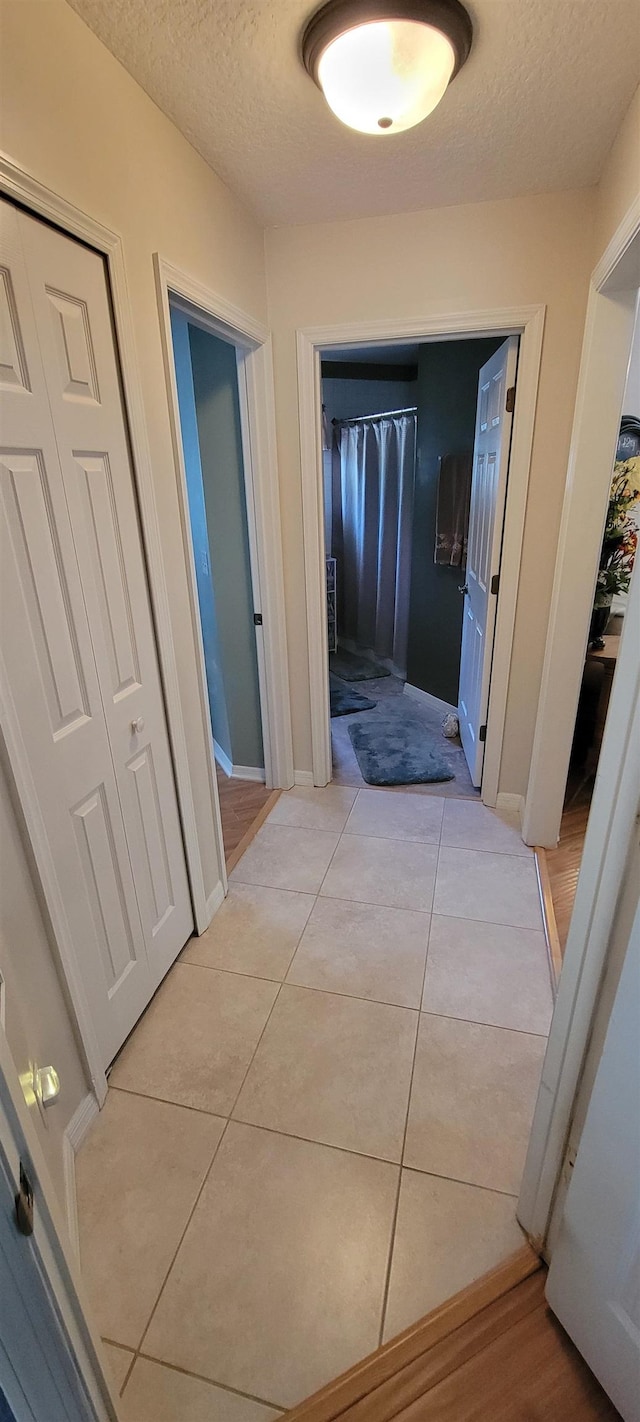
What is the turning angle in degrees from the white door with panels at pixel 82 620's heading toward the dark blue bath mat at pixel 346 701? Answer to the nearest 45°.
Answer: approximately 45° to its left

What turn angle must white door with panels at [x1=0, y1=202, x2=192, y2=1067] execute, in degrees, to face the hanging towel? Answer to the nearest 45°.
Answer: approximately 45° to its left

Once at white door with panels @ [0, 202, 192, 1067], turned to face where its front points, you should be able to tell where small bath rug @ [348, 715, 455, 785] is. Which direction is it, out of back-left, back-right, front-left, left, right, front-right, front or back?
front-left

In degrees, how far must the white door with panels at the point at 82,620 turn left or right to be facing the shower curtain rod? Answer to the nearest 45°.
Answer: approximately 45° to its left

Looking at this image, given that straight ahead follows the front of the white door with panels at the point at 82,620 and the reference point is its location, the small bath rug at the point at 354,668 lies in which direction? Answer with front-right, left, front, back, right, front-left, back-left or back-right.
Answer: front-left

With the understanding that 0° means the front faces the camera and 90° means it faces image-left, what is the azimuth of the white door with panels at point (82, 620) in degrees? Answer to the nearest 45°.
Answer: approximately 270°

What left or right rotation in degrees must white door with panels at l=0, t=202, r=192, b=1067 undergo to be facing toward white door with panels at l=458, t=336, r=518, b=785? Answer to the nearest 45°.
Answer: approximately 45° to its left

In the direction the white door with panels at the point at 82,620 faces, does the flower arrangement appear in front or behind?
in front
